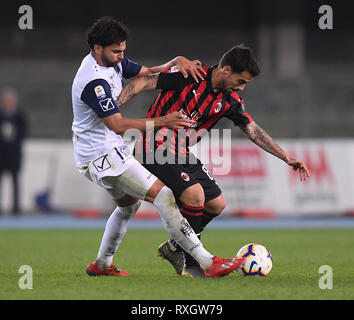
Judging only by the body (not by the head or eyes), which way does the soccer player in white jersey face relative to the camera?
to the viewer's right

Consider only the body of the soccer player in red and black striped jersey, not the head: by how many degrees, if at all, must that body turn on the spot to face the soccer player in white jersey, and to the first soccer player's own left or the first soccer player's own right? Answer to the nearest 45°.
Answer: approximately 90° to the first soccer player's own right

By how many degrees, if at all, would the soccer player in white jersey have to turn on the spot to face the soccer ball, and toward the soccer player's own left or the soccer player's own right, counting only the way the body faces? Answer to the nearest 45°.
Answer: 0° — they already face it

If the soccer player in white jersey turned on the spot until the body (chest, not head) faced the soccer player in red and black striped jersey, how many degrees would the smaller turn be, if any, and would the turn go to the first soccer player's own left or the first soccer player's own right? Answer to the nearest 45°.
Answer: approximately 45° to the first soccer player's own left
